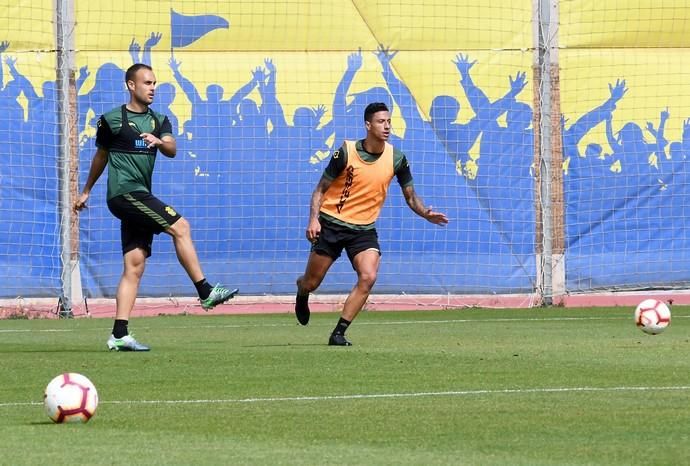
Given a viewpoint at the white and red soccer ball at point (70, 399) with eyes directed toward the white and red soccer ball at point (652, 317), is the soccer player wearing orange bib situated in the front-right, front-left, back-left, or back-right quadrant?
front-left

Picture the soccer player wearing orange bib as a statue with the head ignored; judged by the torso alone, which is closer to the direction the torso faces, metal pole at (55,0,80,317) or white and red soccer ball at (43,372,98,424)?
the white and red soccer ball

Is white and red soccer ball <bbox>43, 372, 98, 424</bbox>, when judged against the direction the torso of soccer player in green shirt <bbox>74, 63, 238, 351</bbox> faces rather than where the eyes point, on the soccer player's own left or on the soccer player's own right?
on the soccer player's own right

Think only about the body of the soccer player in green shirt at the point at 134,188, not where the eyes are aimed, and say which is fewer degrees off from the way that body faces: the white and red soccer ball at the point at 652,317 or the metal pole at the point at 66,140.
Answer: the white and red soccer ball

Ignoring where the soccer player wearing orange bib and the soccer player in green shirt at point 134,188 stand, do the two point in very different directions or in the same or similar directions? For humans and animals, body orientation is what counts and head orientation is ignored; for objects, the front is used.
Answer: same or similar directions

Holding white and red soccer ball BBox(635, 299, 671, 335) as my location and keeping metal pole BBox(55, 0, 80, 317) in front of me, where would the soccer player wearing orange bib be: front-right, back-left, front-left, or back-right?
front-left

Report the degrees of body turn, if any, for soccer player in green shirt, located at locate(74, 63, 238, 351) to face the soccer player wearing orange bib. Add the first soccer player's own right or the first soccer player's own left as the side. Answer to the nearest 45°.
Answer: approximately 45° to the first soccer player's own left

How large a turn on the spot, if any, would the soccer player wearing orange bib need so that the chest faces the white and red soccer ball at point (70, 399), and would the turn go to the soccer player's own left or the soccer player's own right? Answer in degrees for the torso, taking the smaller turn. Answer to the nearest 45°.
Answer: approximately 45° to the soccer player's own right

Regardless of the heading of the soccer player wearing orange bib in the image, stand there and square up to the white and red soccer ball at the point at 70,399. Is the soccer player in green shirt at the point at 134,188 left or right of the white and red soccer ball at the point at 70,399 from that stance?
right

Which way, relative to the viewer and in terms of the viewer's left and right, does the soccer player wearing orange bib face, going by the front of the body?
facing the viewer and to the right of the viewer

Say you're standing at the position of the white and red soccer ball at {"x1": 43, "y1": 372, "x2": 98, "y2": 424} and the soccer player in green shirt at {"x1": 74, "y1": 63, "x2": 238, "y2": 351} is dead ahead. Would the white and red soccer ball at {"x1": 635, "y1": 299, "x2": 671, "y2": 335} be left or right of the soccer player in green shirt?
right

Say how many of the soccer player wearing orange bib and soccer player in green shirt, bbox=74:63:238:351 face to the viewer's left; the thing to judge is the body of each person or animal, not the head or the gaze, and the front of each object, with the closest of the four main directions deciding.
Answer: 0

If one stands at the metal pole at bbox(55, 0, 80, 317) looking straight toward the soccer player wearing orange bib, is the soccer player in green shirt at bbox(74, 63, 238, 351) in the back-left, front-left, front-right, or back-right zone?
front-right
